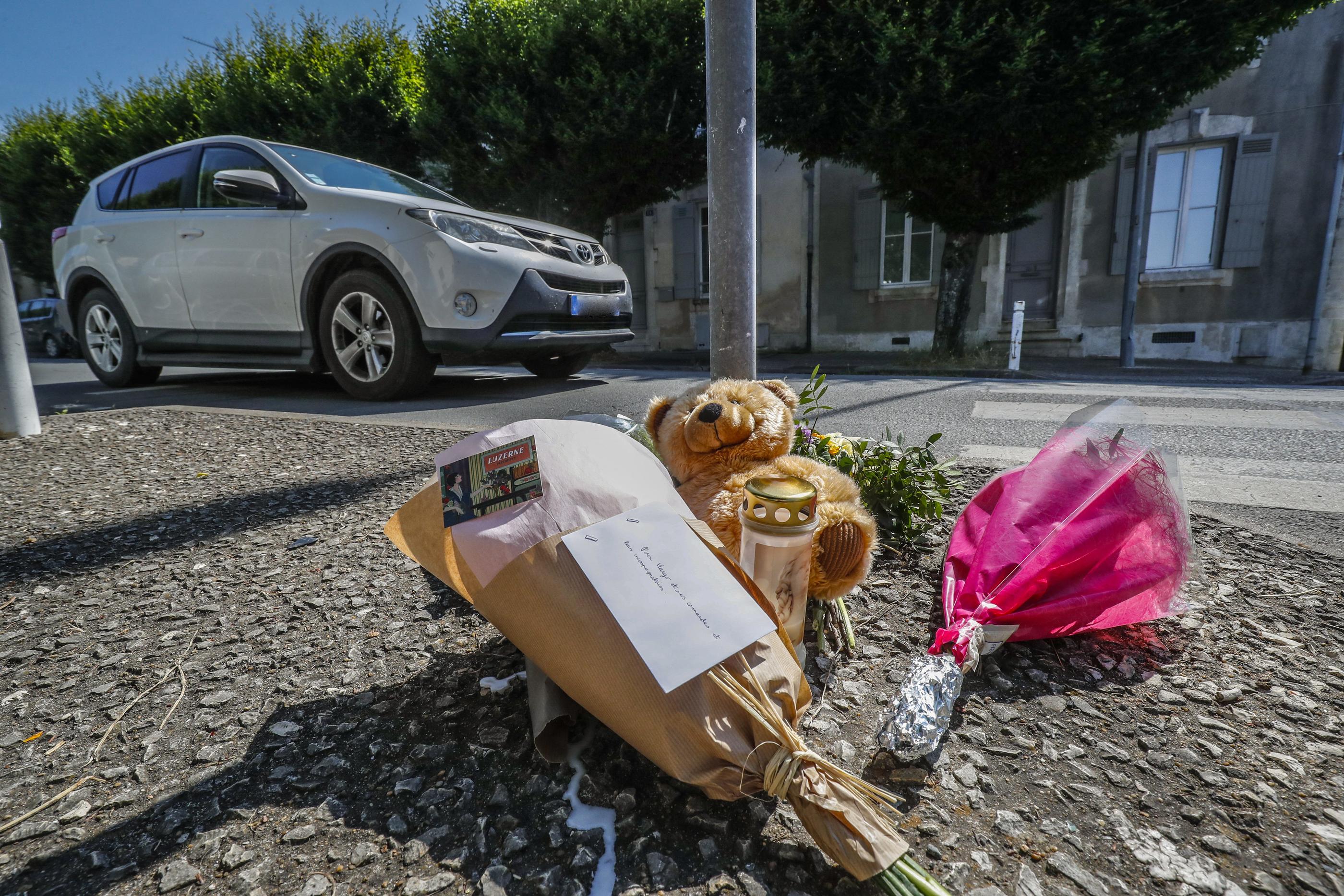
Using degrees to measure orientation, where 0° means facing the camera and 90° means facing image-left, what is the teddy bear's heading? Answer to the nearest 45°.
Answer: approximately 0°

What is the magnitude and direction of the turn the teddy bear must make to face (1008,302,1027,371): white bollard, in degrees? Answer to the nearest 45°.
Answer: approximately 135° to its left

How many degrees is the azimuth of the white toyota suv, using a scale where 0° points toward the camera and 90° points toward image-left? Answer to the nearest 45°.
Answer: approximately 315°

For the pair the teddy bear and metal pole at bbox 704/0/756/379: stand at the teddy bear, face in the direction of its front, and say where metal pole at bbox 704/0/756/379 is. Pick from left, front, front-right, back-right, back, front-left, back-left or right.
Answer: back

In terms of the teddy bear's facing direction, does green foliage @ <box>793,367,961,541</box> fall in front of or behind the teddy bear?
behind

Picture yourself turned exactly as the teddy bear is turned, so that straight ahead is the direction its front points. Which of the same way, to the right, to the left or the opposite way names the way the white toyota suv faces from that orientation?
to the left
